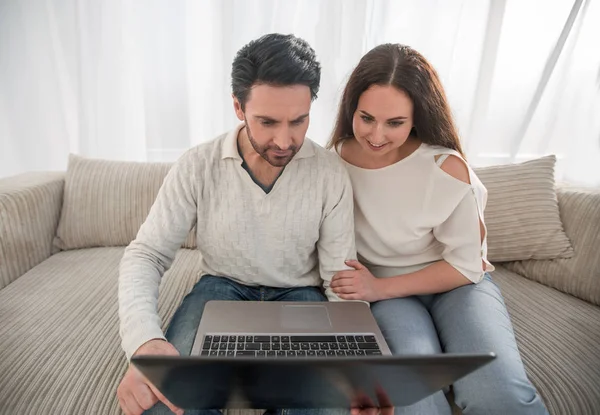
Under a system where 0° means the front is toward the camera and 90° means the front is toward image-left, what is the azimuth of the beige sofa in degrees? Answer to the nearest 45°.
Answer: approximately 0°

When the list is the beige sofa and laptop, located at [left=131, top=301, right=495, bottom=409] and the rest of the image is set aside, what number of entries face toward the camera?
1

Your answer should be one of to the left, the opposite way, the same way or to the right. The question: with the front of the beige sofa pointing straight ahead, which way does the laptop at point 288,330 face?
the opposite way

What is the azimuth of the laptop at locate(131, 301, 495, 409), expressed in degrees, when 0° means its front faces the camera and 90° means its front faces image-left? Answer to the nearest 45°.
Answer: approximately 180°

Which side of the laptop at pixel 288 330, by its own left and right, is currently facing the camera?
back

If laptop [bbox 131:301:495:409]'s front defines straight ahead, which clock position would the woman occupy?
The woman is roughly at 1 o'clock from the laptop.

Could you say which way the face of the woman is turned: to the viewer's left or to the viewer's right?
to the viewer's left
